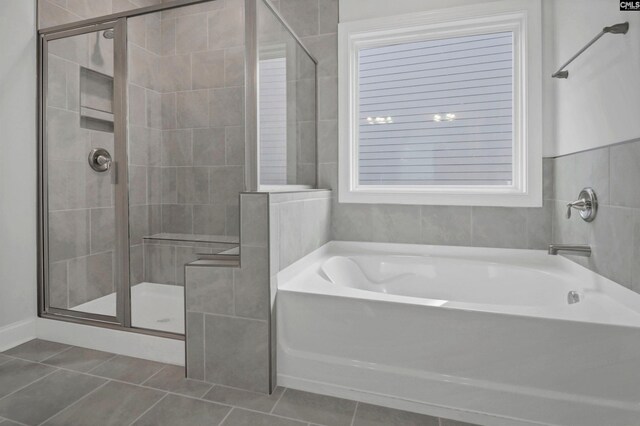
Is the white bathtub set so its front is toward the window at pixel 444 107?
no

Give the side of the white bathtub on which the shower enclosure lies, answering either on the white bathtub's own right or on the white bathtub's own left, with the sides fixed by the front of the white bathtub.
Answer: on the white bathtub's own right

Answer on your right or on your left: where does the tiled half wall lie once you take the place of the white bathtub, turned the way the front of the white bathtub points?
on your right

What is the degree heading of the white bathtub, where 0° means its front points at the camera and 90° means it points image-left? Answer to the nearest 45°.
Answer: approximately 0°
